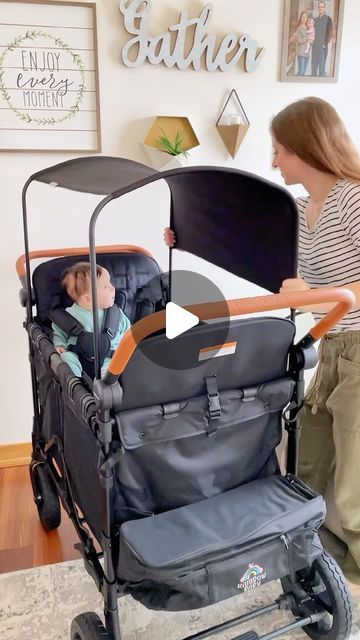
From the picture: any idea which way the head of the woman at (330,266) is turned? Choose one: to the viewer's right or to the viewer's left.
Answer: to the viewer's left

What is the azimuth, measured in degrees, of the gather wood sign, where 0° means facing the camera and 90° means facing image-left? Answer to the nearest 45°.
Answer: approximately 0°

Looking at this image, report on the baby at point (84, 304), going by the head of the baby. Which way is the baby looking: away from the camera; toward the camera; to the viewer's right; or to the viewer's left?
to the viewer's right

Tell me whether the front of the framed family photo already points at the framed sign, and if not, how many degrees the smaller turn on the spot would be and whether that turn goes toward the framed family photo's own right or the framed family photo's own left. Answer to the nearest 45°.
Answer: approximately 45° to the framed family photo's own right

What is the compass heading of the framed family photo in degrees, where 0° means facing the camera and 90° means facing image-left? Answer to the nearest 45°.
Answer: approximately 0°

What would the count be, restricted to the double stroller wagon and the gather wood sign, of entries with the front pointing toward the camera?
1

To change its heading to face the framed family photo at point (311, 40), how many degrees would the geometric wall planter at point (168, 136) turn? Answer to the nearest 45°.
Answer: approximately 90° to its left
